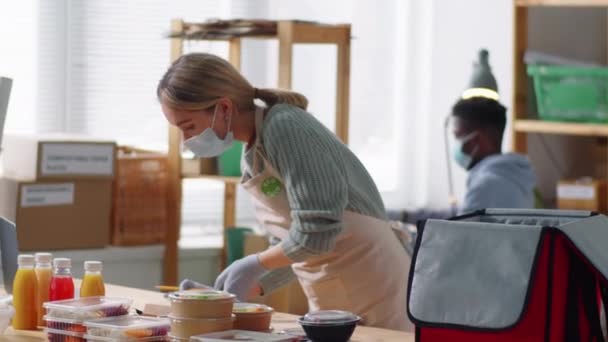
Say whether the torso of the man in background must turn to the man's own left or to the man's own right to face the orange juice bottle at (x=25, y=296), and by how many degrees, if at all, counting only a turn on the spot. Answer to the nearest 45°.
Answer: approximately 45° to the man's own left

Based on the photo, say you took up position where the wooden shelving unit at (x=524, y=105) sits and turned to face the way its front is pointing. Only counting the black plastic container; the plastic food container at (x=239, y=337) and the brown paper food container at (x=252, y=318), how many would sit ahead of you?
3

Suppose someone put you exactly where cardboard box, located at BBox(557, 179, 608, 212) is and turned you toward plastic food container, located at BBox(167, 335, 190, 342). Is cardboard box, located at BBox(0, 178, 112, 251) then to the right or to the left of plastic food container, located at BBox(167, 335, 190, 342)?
right

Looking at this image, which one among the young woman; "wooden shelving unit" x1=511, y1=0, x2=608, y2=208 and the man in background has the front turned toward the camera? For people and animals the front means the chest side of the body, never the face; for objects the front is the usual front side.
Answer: the wooden shelving unit

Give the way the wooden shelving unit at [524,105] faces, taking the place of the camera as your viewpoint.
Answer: facing the viewer

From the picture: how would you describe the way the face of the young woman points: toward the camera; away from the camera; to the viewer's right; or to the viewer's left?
to the viewer's left

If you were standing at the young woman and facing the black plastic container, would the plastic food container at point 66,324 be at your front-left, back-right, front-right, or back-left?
front-right

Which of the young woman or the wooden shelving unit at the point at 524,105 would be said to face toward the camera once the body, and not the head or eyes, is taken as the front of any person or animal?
the wooden shelving unit

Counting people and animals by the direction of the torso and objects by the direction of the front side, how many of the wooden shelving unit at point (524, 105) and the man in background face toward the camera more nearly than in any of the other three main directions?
1

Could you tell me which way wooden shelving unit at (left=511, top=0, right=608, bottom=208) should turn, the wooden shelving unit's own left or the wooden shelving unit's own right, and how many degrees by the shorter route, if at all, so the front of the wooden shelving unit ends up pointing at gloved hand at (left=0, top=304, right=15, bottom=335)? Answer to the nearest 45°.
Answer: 0° — it already faces it

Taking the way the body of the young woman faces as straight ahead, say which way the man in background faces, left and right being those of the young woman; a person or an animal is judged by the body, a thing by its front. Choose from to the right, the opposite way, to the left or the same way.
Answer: the same way

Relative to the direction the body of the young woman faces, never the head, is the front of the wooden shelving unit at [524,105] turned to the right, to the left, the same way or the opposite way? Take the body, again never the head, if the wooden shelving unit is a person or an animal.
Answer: to the left

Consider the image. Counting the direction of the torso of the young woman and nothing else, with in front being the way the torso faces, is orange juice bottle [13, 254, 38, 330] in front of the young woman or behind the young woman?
in front

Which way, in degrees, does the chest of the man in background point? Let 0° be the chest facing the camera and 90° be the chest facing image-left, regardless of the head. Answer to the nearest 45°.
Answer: approximately 90°

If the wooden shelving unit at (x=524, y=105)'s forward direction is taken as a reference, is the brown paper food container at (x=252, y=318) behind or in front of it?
in front

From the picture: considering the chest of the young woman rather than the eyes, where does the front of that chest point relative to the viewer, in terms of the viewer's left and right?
facing to the left of the viewer

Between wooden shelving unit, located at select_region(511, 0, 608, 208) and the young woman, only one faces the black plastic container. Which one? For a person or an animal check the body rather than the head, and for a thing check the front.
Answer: the wooden shelving unit
